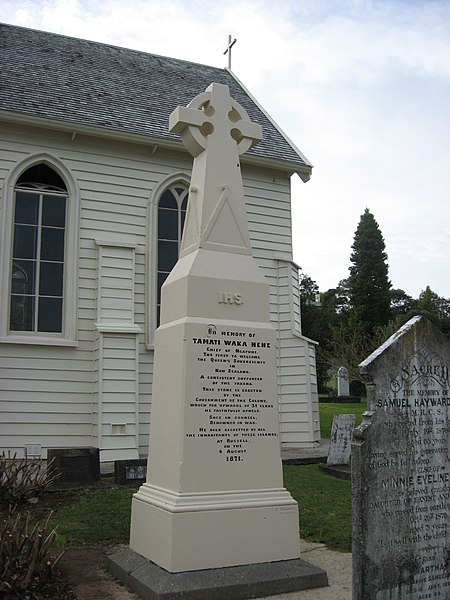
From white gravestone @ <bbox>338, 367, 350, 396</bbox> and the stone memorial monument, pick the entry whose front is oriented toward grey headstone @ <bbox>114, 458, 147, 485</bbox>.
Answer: the white gravestone

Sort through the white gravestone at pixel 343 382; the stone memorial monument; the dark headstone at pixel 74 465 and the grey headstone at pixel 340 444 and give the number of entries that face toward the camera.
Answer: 4

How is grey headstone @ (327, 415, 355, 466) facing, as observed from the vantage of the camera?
facing the viewer

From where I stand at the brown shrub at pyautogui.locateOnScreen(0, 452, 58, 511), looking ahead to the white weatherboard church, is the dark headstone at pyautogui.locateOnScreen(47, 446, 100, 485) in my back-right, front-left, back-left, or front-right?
front-right

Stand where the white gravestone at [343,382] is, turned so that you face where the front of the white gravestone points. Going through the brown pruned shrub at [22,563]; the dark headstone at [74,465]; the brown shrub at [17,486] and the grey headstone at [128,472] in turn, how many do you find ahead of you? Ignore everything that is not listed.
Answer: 4

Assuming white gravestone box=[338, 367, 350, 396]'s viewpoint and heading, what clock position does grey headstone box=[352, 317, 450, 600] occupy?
The grey headstone is roughly at 12 o'clock from the white gravestone.

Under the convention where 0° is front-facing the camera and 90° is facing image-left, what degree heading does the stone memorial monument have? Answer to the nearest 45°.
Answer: approximately 0°

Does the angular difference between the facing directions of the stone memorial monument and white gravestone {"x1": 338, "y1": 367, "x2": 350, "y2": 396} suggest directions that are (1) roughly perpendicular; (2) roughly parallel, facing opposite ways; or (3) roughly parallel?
roughly parallel

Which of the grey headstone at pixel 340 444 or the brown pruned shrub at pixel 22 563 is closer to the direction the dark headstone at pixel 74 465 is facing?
the brown pruned shrub

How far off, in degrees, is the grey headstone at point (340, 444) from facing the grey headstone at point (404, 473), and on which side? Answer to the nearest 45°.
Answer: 0° — it already faces it

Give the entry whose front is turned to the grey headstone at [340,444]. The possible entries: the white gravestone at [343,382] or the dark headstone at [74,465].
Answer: the white gravestone

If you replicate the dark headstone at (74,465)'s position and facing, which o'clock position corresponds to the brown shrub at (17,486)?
The brown shrub is roughly at 1 o'clock from the dark headstone.

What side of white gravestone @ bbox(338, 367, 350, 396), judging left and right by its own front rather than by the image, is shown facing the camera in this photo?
front

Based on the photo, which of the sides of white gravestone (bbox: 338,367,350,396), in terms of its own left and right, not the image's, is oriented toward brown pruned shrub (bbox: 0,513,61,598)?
front

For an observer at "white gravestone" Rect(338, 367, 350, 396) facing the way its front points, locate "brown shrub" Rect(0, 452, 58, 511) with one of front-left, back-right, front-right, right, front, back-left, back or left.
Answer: front
